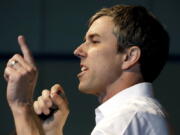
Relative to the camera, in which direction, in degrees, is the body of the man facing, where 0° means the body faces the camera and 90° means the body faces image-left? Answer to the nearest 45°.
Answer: approximately 90°

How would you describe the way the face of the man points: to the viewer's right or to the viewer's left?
to the viewer's left
